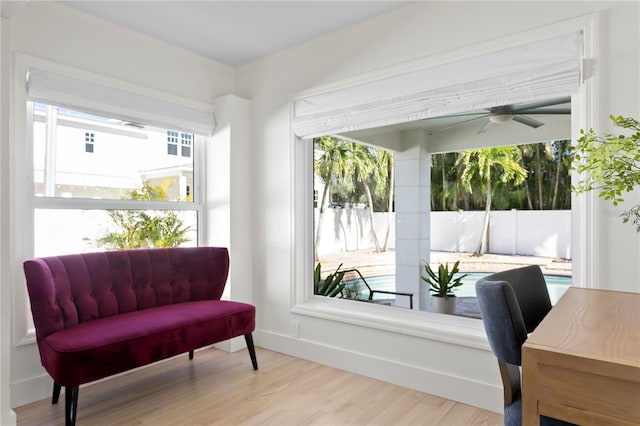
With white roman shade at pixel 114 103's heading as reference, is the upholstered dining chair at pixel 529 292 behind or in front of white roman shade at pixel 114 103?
in front

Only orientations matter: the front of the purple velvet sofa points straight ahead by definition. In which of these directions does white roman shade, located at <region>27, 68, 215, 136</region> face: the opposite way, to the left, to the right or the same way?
the same way

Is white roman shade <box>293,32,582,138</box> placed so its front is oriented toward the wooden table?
no

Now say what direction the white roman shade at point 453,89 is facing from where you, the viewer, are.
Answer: facing the viewer and to the left of the viewer

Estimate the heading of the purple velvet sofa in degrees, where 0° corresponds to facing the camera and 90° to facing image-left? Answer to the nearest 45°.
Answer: approximately 315°

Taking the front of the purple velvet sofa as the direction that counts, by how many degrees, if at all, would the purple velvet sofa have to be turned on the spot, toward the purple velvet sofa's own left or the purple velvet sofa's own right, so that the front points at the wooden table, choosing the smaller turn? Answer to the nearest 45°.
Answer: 0° — it already faces it

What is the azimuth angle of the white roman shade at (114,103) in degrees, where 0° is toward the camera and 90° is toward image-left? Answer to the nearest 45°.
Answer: approximately 315°

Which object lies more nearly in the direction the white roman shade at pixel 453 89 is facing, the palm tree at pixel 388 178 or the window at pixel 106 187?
the window
